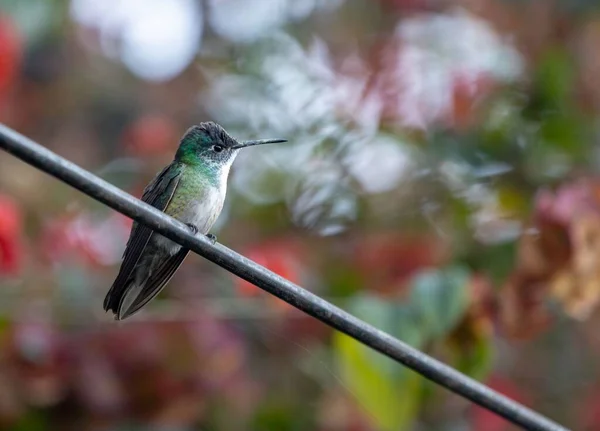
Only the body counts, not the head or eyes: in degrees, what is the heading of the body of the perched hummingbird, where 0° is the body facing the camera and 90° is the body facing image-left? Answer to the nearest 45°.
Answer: approximately 270°

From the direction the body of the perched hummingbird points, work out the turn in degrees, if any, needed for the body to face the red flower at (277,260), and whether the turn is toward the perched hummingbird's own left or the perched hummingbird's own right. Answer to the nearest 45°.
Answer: approximately 90° to the perched hummingbird's own left
